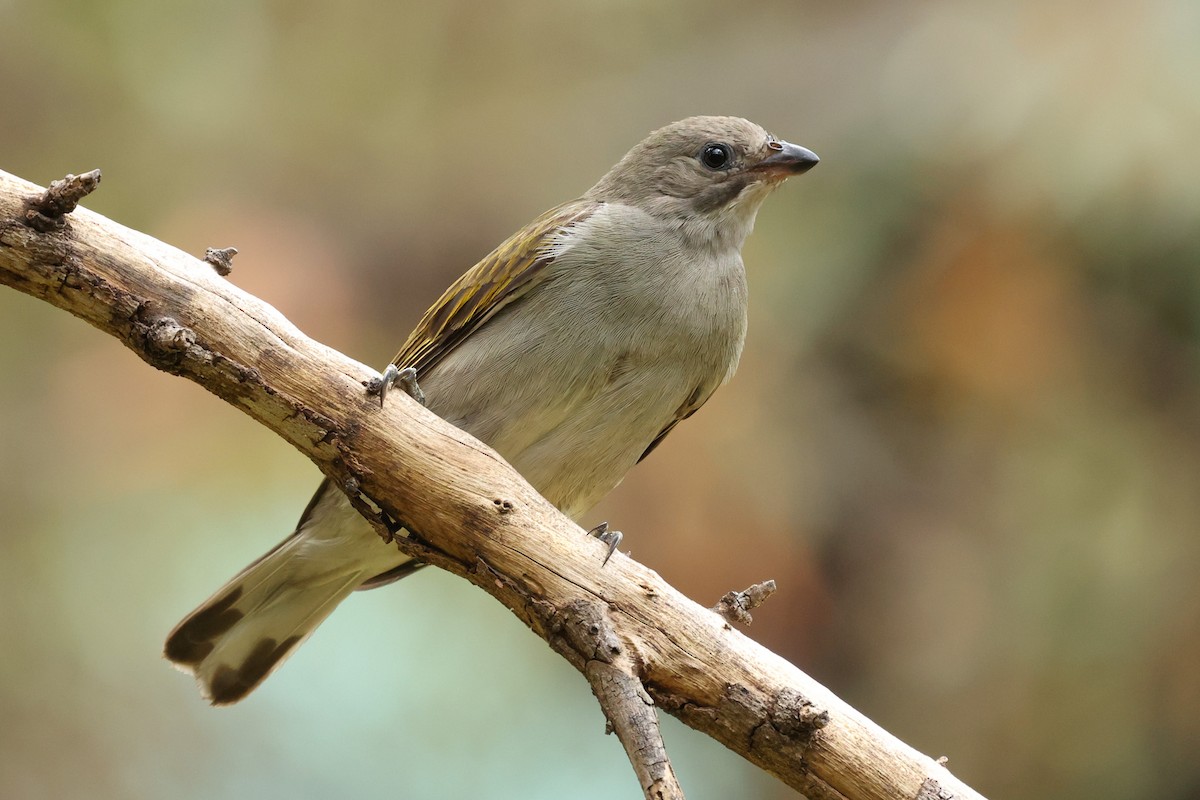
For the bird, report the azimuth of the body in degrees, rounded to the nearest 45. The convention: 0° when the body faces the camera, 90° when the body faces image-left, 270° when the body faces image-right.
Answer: approximately 315°
